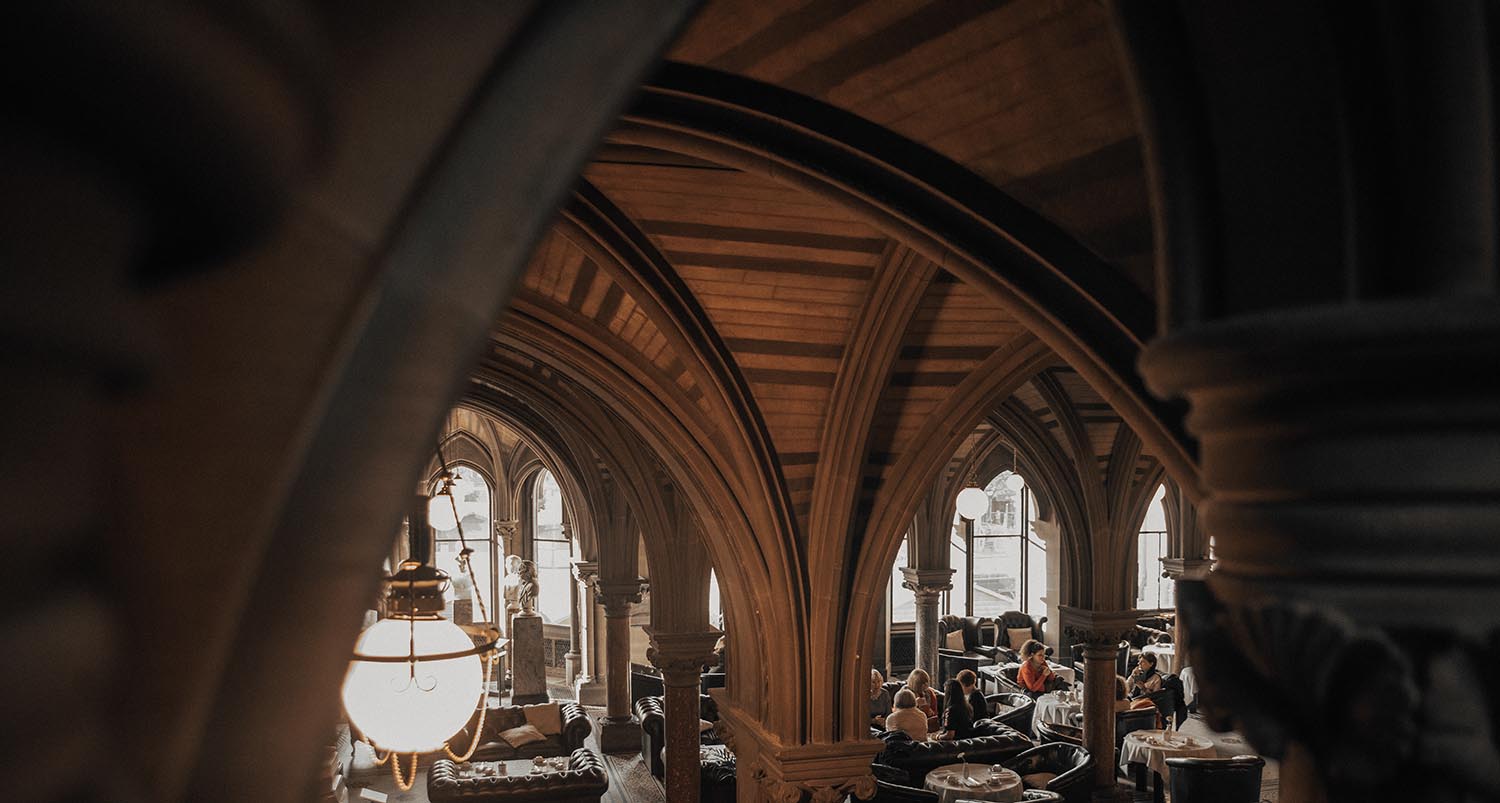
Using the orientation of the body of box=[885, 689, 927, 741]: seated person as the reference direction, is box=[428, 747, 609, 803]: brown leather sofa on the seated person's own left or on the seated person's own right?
on the seated person's own left

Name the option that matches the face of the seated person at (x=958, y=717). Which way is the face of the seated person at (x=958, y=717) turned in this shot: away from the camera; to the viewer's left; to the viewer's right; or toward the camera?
away from the camera

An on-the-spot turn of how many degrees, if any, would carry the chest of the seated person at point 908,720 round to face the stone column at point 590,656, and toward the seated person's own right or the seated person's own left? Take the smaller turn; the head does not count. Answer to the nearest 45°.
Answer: approximately 45° to the seated person's own left

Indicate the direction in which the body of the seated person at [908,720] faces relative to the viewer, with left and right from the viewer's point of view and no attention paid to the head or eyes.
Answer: facing away from the viewer

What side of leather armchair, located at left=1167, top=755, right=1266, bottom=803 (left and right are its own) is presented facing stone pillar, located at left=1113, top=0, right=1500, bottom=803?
back

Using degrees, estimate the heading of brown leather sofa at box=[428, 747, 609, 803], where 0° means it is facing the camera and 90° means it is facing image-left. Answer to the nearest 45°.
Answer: approximately 180°

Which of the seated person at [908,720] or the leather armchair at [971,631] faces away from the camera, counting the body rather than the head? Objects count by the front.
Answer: the seated person
